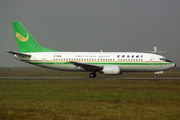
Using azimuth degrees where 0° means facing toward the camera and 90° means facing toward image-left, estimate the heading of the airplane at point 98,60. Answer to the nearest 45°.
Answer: approximately 270°
